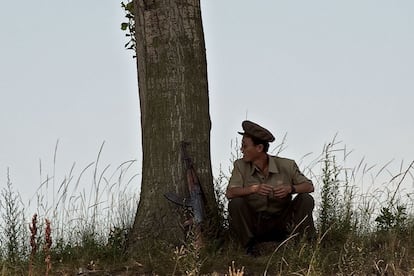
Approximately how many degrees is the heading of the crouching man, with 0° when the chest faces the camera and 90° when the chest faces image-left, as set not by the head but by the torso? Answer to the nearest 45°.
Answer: approximately 0°

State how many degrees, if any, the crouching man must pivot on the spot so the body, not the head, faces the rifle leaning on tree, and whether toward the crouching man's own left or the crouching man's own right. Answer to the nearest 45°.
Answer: approximately 90° to the crouching man's own right

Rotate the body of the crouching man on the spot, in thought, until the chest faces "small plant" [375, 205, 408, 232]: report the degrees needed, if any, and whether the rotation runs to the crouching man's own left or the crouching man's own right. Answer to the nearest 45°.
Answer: approximately 135° to the crouching man's own left
